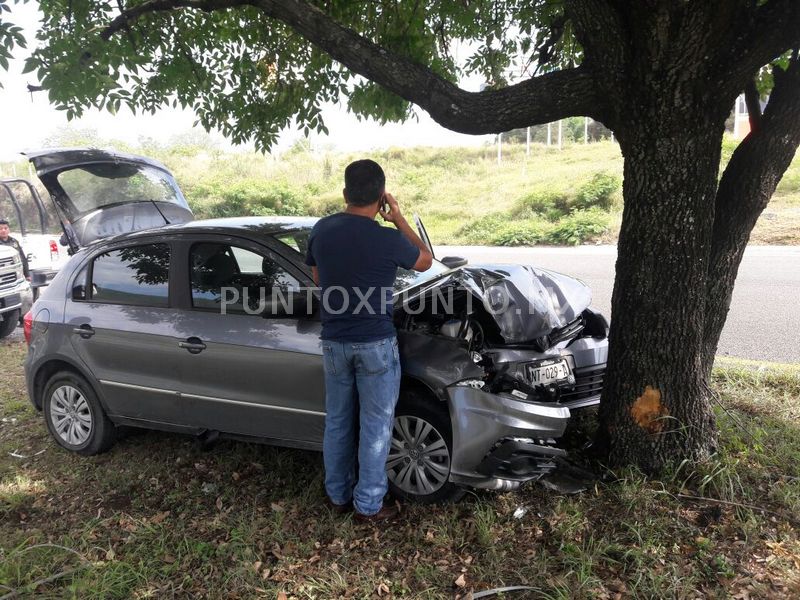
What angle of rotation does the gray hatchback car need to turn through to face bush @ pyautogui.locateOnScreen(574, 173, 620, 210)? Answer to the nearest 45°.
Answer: approximately 90° to its left

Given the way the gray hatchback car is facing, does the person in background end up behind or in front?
behind

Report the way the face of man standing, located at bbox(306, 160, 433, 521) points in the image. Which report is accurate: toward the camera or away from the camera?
away from the camera

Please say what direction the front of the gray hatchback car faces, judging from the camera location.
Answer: facing the viewer and to the right of the viewer

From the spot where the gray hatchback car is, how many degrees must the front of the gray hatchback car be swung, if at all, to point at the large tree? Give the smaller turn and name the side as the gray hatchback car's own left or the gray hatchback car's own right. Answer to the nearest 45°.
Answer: approximately 45° to the gray hatchback car's own left

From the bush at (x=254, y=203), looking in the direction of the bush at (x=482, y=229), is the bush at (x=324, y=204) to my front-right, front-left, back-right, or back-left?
front-left

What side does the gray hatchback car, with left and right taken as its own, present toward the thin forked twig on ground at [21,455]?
back

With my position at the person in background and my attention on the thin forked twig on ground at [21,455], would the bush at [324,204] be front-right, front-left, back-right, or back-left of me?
back-left

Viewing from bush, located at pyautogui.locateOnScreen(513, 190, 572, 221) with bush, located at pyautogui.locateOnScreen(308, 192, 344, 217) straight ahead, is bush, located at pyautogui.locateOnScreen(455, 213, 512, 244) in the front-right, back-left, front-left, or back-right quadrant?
front-left

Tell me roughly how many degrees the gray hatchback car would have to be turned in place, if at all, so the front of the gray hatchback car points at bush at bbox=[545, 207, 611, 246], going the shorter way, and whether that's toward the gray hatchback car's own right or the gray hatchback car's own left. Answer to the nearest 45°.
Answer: approximately 90° to the gray hatchback car's own left

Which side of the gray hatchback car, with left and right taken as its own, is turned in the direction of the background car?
back

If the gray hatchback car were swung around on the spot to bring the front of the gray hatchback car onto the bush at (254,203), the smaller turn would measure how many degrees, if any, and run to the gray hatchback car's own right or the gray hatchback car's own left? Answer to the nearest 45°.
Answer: approximately 135° to the gray hatchback car's own left

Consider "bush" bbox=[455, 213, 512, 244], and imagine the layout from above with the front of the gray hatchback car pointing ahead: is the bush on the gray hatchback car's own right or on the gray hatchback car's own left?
on the gray hatchback car's own left

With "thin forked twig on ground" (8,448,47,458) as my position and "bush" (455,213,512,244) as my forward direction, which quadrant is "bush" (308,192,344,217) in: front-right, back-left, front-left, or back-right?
front-left

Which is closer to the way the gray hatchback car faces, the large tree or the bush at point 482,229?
the large tree

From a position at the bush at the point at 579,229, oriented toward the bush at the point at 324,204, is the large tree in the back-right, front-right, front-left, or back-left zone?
back-left
